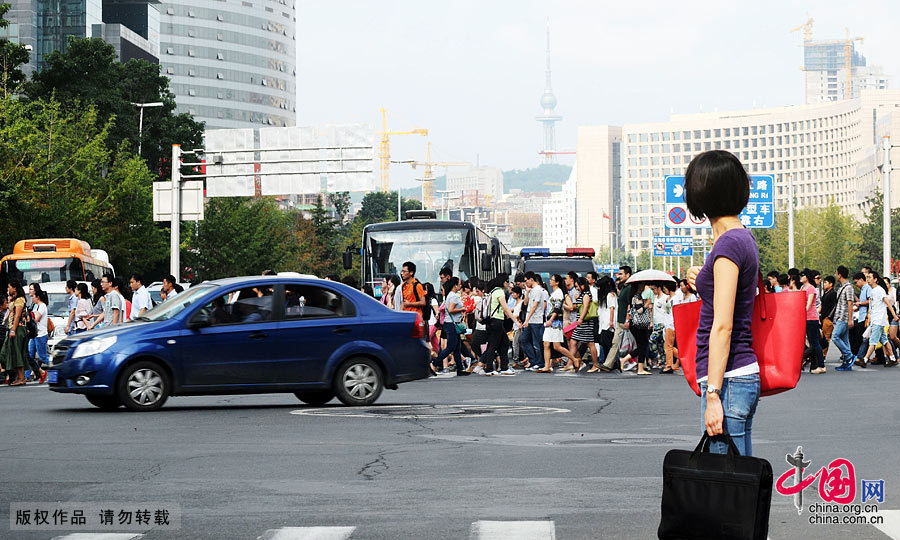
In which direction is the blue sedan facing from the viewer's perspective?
to the viewer's left

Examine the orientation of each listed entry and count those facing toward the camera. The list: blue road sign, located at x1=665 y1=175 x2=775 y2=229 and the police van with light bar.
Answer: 2

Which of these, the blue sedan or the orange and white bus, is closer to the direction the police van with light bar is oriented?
the blue sedan

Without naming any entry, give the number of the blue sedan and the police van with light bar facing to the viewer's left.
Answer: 1

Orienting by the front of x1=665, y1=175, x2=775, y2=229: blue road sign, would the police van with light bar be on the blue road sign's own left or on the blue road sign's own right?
on the blue road sign's own right

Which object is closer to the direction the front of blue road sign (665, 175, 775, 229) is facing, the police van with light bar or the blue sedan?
the blue sedan

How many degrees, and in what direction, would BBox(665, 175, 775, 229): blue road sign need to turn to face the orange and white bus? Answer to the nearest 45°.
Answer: approximately 45° to its right

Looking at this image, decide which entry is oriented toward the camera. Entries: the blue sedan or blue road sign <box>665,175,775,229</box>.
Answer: the blue road sign

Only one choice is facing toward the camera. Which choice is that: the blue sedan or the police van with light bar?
the police van with light bar

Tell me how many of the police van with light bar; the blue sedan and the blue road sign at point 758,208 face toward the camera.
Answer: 2

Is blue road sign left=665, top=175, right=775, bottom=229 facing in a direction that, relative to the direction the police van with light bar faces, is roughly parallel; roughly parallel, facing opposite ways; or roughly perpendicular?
roughly parallel

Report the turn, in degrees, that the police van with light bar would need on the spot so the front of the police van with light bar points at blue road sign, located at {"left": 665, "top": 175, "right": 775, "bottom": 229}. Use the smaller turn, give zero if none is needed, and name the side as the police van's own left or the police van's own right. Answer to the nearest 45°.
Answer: approximately 135° to the police van's own left

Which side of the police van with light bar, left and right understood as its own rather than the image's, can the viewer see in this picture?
front

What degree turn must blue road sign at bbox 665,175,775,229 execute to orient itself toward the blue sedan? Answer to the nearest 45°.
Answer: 0° — it already faces it

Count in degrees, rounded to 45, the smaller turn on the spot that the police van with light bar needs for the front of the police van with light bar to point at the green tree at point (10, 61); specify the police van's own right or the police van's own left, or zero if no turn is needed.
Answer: approximately 90° to the police van's own right
